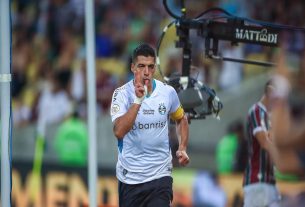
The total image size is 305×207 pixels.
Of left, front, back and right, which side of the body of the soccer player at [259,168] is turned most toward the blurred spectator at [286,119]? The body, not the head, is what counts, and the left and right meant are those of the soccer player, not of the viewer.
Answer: right

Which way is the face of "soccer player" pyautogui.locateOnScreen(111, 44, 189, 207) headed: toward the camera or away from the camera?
toward the camera
